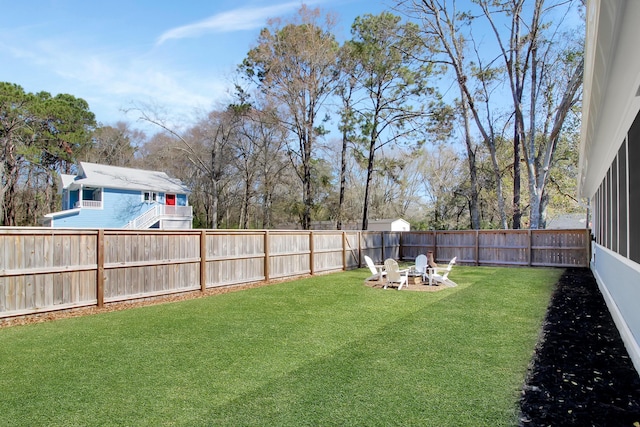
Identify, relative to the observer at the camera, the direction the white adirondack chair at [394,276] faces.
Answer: facing away from the viewer and to the right of the viewer

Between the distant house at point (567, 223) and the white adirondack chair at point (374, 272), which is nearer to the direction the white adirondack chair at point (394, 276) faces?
the distant house

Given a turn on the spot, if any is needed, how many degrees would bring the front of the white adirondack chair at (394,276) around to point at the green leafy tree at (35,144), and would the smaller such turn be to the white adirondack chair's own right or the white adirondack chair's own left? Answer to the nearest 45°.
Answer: approximately 90° to the white adirondack chair's own left

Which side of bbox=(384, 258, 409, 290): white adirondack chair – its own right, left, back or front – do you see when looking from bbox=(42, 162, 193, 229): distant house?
left

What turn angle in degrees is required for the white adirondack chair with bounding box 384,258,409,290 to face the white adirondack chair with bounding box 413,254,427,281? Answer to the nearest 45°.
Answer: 0° — it already faces it

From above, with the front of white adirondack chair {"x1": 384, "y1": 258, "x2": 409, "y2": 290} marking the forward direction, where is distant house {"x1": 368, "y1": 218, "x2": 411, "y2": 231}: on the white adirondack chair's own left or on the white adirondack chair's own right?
on the white adirondack chair's own left
